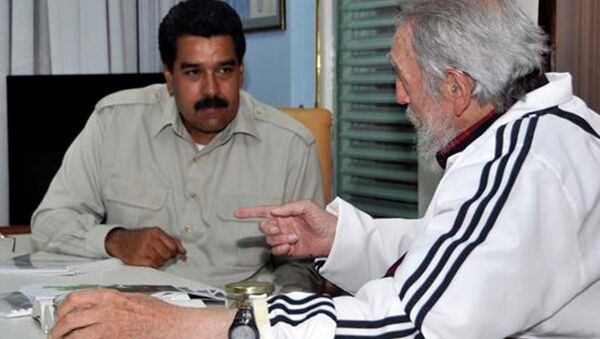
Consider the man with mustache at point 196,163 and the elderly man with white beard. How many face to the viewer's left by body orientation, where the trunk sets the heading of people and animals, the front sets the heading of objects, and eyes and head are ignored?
1

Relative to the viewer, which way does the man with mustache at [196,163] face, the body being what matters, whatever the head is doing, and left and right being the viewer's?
facing the viewer

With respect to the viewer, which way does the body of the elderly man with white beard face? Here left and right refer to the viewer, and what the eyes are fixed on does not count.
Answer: facing to the left of the viewer

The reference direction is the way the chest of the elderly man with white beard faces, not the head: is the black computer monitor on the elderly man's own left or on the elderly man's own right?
on the elderly man's own right

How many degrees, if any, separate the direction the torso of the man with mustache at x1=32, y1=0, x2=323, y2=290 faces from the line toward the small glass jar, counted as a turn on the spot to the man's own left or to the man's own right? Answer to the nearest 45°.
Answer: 0° — they already face it

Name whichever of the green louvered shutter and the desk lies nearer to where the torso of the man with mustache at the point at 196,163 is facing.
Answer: the desk

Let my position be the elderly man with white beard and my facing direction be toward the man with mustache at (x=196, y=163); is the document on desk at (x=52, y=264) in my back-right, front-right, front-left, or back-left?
front-left

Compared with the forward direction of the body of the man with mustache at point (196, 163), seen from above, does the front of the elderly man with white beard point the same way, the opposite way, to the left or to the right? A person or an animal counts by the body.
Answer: to the right

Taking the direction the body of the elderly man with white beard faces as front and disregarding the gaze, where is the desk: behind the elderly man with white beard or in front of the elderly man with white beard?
in front

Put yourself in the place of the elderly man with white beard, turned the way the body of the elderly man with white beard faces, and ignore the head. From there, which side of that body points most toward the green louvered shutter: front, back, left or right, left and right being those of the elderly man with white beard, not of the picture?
right

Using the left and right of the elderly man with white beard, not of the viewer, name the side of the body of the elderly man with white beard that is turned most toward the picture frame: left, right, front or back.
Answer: right

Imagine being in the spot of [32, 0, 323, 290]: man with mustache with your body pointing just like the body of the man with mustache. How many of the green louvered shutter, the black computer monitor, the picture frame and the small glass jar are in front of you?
1

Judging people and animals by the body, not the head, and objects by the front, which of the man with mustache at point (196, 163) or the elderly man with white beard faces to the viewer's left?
the elderly man with white beard
